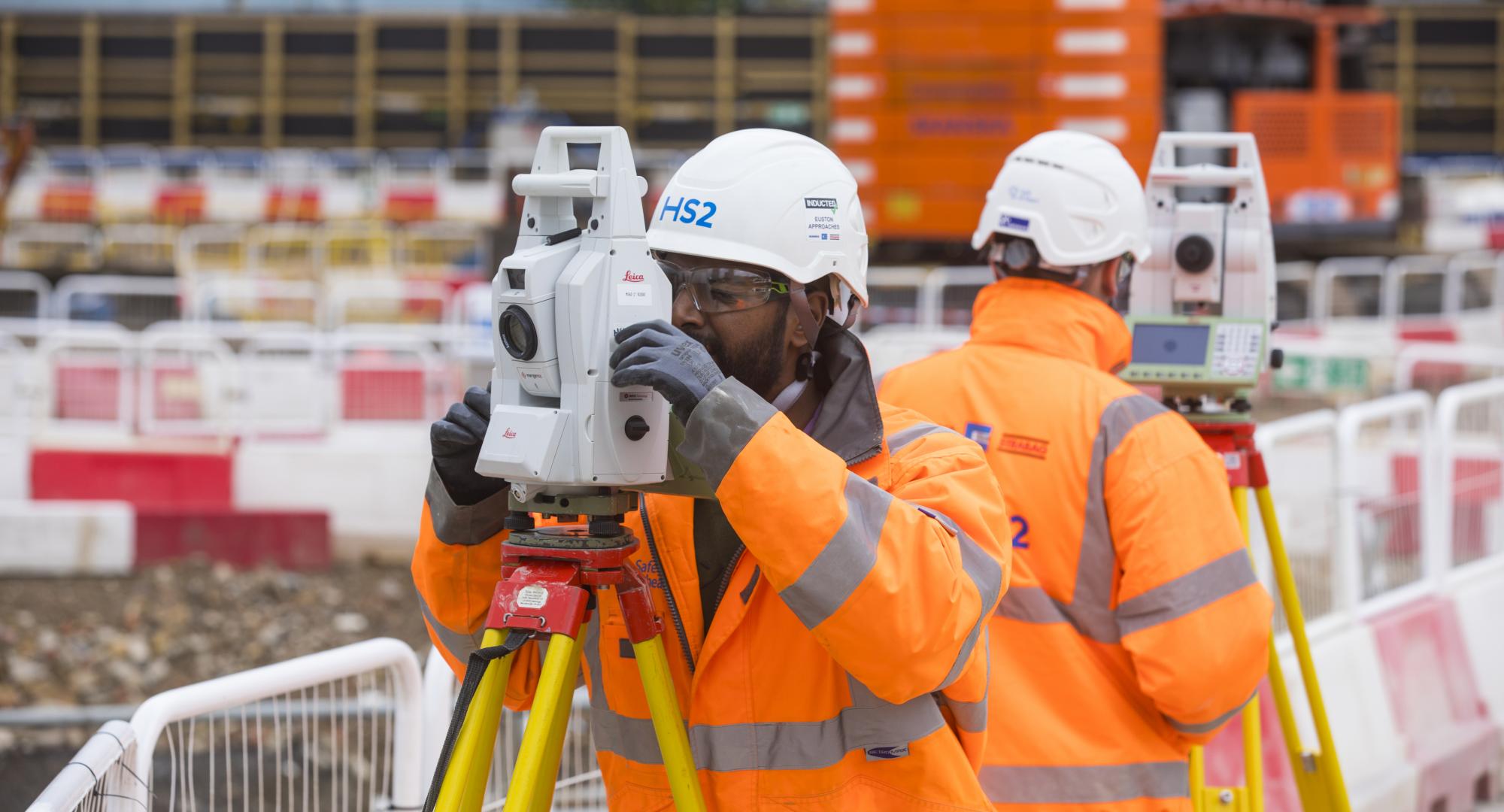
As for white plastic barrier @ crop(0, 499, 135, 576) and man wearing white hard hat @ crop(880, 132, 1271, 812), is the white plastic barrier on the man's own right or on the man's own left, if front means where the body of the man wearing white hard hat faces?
on the man's own left

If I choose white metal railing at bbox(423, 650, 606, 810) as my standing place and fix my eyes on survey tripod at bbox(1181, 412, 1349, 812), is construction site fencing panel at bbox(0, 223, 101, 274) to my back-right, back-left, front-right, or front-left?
back-left

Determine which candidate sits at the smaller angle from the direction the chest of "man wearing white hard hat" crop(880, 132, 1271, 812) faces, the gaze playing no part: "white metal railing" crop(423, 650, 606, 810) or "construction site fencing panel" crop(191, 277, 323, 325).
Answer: the construction site fencing panel

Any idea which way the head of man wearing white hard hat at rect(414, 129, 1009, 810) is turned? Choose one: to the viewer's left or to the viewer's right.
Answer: to the viewer's left

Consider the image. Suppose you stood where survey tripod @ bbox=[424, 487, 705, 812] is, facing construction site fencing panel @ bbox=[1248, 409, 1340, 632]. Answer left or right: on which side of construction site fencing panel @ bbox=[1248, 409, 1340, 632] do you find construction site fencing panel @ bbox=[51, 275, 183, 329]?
left

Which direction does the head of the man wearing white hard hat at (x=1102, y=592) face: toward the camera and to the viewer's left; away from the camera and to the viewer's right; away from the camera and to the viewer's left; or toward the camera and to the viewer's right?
away from the camera and to the viewer's right

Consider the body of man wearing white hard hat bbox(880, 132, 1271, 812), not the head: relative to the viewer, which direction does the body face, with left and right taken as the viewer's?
facing away from the viewer and to the right of the viewer

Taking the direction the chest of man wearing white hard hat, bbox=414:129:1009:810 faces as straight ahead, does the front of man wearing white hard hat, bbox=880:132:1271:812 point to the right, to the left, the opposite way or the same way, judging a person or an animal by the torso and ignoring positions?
the opposite way

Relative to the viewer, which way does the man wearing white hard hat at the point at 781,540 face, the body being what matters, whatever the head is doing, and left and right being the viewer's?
facing the viewer and to the left of the viewer

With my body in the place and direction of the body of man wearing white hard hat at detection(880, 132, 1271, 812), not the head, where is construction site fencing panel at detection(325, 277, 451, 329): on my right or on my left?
on my left
